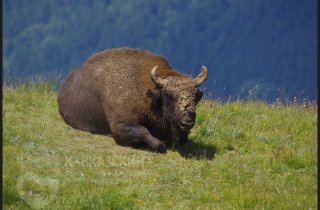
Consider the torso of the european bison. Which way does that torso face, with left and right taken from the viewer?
facing the viewer and to the right of the viewer
